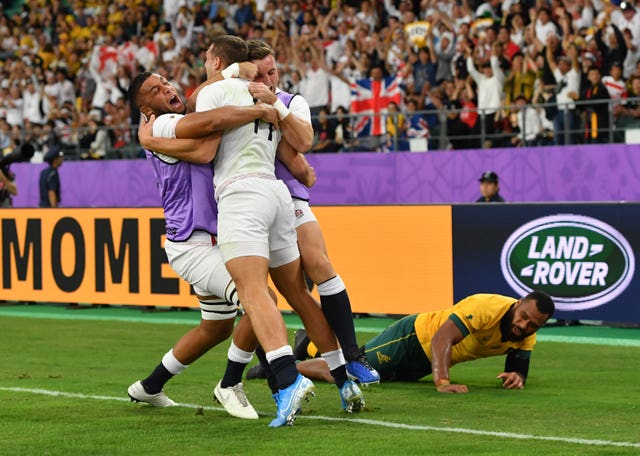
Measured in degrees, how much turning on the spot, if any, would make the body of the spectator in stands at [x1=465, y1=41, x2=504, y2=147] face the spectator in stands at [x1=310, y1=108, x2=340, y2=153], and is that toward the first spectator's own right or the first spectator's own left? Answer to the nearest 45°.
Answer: approximately 135° to the first spectator's own right

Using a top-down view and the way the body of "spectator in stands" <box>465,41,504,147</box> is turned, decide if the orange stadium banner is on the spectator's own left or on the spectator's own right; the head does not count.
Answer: on the spectator's own right

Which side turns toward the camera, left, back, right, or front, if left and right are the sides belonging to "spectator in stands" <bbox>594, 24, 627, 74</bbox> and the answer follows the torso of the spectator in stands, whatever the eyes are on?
front

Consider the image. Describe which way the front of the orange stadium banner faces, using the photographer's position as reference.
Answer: facing the viewer

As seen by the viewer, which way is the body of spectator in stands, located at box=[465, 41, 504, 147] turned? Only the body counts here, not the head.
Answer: toward the camera

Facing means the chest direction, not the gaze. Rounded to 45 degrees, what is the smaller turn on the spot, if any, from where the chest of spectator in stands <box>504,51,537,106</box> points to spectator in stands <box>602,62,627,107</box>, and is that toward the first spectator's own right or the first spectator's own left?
approximately 45° to the first spectator's own left
